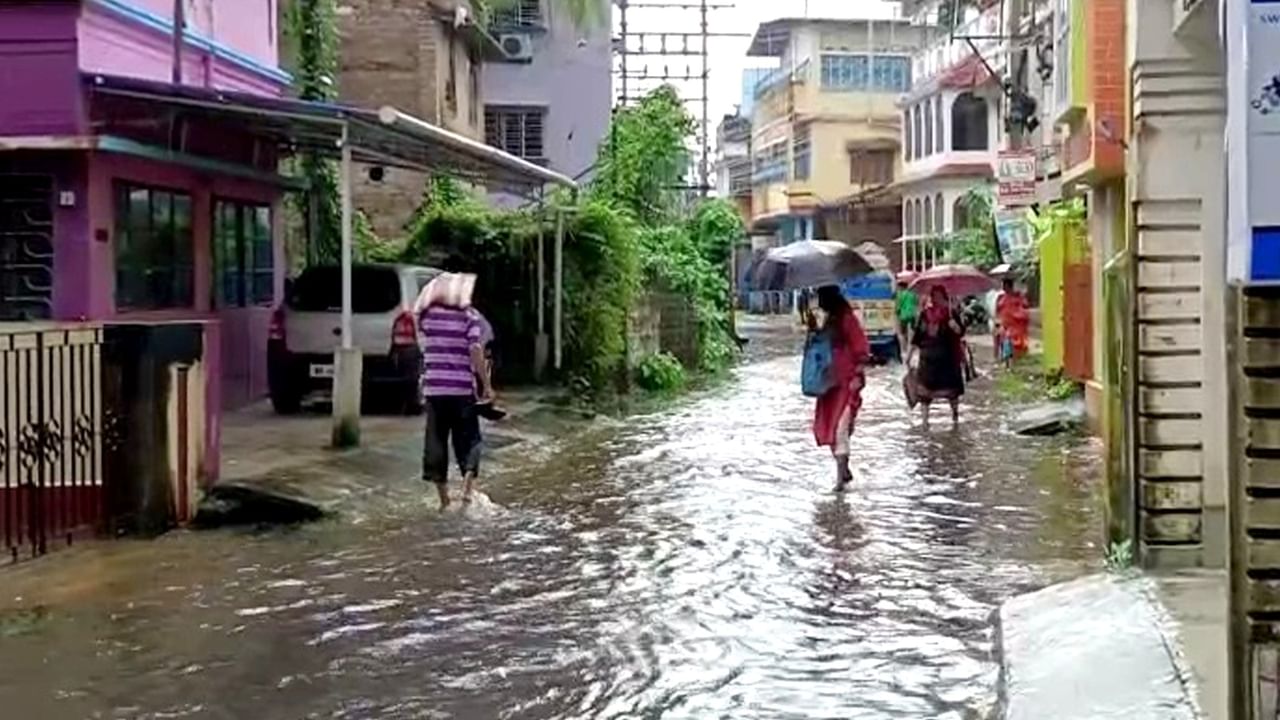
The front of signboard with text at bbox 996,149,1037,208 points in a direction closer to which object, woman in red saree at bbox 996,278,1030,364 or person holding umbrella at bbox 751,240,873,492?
the person holding umbrella

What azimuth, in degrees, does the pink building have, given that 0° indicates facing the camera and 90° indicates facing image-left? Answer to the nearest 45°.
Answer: approximately 315°

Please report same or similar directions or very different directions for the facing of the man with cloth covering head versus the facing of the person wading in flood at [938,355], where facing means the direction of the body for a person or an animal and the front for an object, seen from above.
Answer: very different directions

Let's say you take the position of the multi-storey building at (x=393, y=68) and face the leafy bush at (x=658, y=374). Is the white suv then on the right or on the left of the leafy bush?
right

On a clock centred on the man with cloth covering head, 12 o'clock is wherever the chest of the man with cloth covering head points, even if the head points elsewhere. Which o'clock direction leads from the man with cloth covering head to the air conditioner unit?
The air conditioner unit is roughly at 12 o'clock from the man with cloth covering head.

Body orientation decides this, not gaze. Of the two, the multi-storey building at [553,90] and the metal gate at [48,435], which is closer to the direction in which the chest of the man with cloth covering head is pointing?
the multi-storey building
